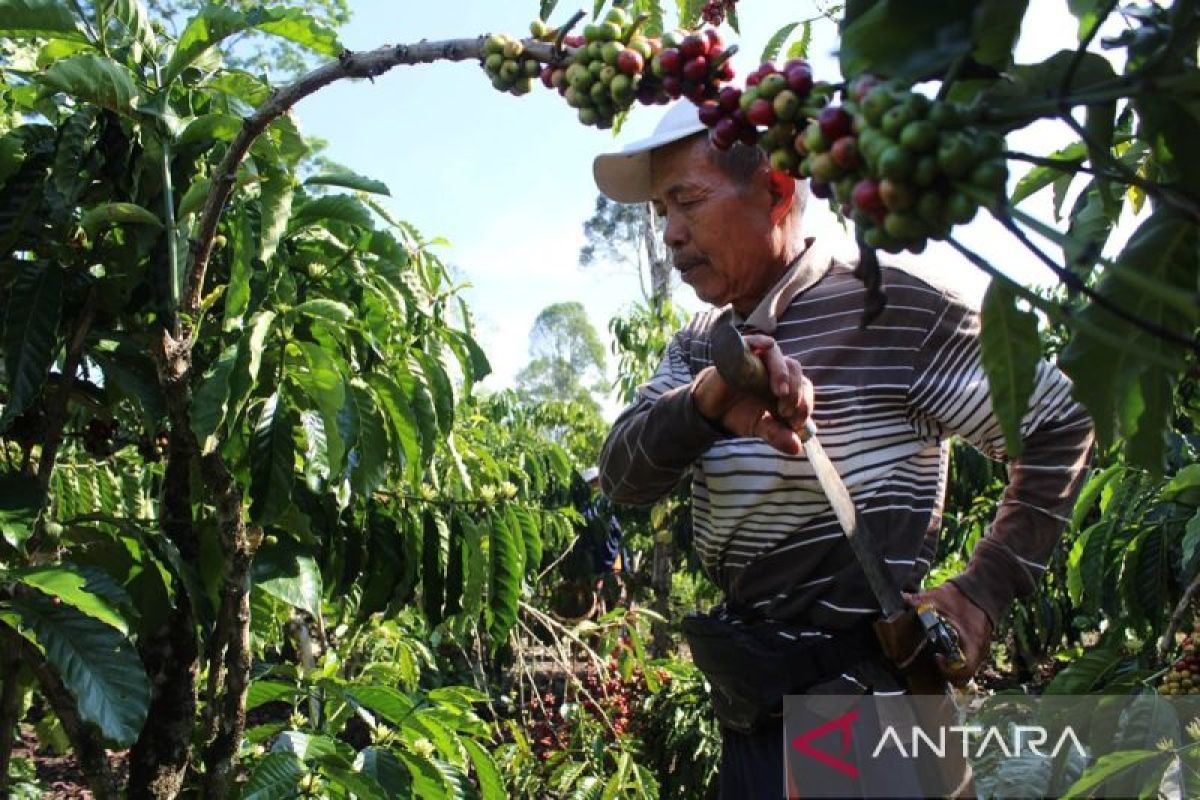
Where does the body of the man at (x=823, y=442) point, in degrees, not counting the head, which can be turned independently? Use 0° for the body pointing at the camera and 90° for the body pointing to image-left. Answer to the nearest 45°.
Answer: approximately 45°
